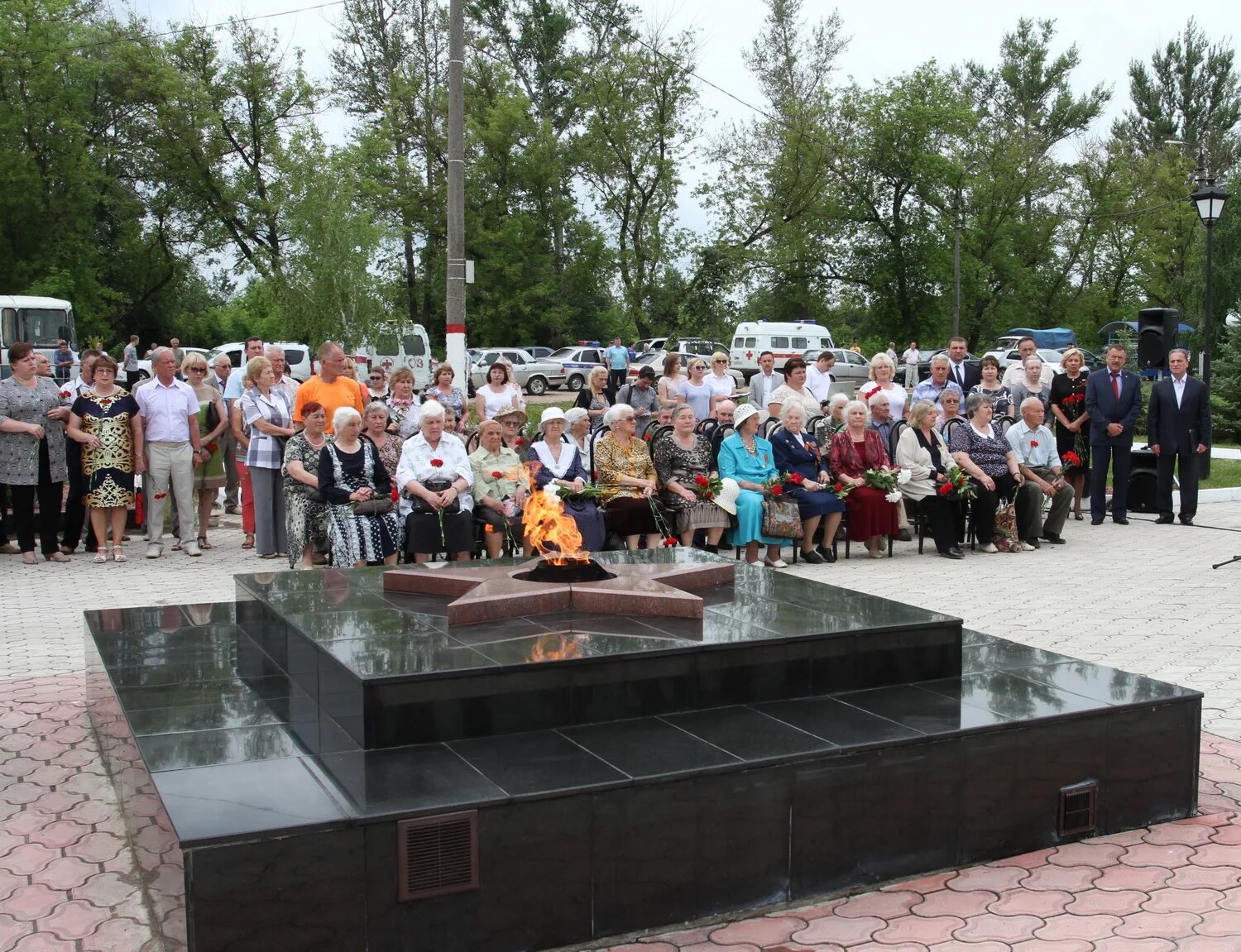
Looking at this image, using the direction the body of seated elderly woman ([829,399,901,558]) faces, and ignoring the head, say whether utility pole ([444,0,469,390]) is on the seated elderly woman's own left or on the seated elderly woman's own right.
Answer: on the seated elderly woman's own right

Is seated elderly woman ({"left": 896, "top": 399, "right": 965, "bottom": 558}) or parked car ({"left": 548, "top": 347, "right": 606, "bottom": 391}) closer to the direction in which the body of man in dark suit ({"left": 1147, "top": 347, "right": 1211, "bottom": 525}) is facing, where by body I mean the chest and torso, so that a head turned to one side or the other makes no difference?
the seated elderly woman

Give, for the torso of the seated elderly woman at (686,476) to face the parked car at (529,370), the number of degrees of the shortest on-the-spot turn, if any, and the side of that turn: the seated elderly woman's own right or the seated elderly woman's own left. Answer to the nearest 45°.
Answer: approximately 135° to the seated elderly woman's own left

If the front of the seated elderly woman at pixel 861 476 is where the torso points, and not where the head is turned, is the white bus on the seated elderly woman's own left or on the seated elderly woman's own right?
on the seated elderly woman's own right

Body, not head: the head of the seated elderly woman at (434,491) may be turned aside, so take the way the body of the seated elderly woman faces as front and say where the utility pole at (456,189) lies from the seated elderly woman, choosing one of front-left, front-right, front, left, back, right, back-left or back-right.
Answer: back

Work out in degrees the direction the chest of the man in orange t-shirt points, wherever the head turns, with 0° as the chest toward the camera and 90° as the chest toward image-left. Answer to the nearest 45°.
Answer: approximately 315°

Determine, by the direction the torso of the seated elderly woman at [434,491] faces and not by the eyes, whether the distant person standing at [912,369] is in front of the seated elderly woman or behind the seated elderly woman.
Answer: behind

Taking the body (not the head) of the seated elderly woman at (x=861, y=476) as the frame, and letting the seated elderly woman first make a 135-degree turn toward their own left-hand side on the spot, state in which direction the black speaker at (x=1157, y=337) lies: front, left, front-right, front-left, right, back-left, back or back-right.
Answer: front

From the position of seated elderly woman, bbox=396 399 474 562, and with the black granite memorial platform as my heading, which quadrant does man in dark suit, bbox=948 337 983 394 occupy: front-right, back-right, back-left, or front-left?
back-left

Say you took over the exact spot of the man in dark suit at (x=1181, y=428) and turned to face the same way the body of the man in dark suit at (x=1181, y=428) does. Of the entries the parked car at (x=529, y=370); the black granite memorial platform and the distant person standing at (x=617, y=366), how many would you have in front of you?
1

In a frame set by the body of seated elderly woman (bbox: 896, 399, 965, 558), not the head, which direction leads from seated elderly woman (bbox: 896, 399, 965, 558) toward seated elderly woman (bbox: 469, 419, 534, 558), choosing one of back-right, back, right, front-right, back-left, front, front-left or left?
right
